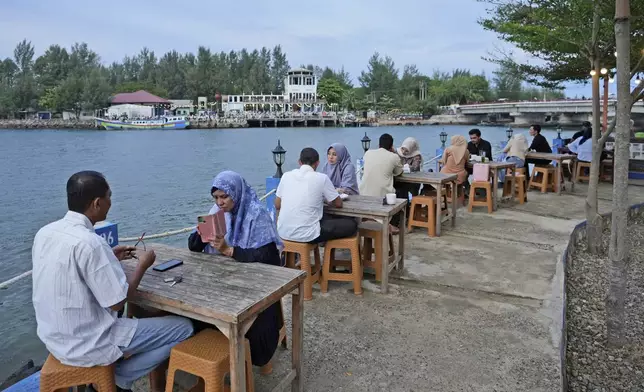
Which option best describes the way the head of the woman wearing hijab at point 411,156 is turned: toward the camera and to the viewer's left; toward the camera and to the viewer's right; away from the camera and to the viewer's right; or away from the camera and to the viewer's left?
toward the camera and to the viewer's left

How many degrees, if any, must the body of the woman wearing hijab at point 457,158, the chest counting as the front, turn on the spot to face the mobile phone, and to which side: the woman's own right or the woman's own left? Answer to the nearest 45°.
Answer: approximately 135° to the woman's own right

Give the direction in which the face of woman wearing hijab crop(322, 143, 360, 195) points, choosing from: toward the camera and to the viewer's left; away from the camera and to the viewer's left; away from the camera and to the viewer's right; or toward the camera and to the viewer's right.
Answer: toward the camera and to the viewer's left

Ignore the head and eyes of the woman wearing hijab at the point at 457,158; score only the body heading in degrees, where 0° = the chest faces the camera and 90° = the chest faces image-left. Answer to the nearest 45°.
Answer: approximately 225°

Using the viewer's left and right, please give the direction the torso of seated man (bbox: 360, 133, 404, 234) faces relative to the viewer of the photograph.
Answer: facing away from the viewer and to the right of the viewer

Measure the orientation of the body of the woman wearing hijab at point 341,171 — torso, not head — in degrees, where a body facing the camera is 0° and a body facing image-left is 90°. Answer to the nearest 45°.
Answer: approximately 45°

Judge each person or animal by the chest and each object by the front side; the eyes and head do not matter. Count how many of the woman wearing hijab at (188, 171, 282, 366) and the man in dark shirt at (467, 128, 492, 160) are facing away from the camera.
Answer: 0

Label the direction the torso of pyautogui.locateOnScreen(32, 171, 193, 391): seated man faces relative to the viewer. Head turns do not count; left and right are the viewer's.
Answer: facing away from the viewer and to the right of the viewer
